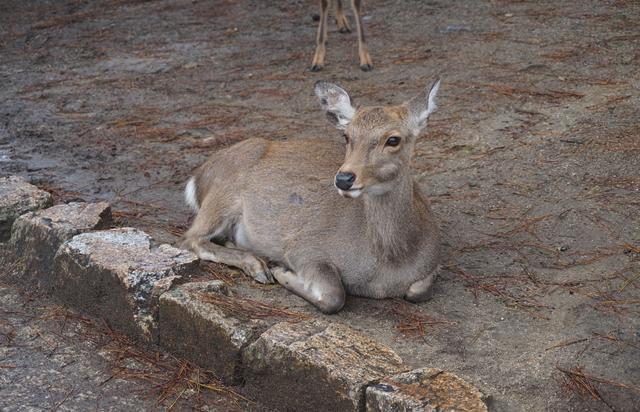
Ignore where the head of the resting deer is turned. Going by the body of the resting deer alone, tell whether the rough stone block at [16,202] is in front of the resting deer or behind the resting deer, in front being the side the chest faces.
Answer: behind

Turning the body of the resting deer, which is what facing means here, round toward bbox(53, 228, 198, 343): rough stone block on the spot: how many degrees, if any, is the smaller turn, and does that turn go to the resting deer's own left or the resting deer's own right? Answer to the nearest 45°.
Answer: approximately 135° to the resting deer's own right

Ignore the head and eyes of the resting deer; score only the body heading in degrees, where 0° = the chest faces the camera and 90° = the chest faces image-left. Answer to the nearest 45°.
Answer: approximately 315°
